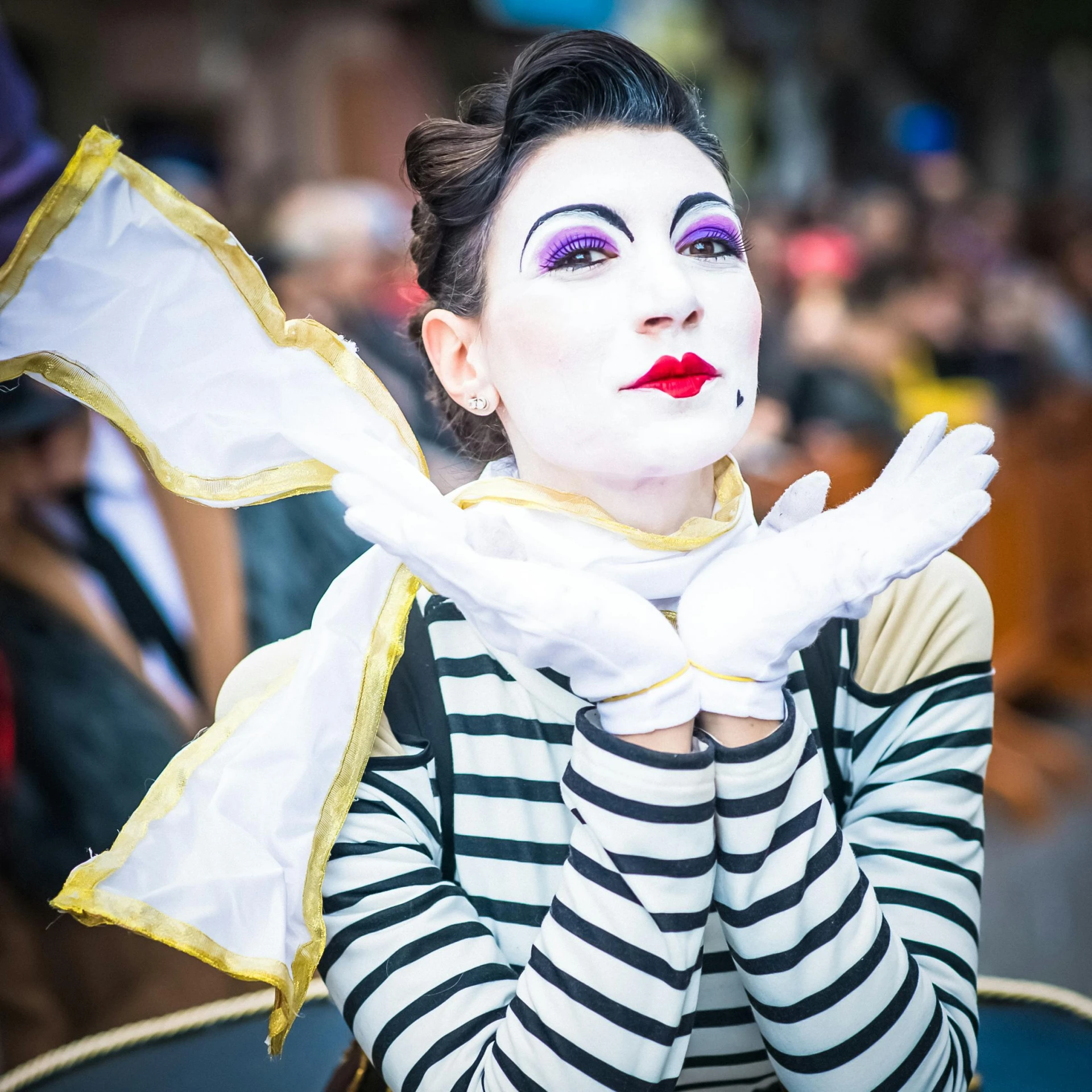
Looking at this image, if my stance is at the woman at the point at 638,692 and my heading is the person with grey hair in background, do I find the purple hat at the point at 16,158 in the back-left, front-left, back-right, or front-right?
front-left

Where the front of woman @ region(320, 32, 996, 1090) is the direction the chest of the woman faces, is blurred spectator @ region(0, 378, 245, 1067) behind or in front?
behind

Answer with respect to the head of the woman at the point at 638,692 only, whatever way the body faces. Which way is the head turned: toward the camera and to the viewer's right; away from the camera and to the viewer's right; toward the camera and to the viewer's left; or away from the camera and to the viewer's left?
toward the camera and to the viewer's right

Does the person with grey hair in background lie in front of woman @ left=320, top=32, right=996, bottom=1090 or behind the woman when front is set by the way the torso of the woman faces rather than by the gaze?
behind

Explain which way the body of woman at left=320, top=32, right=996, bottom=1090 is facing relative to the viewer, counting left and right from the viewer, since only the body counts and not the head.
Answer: facing the viewer
